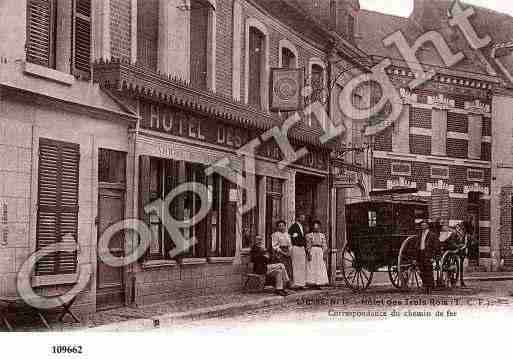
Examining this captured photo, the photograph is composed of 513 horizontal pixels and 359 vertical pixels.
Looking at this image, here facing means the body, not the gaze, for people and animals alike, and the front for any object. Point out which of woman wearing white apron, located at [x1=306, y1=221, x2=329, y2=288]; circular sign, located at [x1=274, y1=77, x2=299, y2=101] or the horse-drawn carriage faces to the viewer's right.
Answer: the horse-drawn carriage

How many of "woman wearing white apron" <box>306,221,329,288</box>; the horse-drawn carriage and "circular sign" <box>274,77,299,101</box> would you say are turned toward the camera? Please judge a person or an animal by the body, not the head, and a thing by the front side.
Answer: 2

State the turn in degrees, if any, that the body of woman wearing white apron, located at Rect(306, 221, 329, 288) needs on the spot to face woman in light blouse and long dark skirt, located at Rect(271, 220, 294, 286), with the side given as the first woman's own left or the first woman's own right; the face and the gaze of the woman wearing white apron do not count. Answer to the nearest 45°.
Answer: approximately 45° to the first woman's own right

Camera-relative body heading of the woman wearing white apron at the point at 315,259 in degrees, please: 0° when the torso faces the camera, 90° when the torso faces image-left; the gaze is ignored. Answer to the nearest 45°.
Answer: approximately 0°

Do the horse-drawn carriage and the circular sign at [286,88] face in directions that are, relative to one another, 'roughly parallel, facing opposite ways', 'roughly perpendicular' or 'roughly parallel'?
roughly perpendicular

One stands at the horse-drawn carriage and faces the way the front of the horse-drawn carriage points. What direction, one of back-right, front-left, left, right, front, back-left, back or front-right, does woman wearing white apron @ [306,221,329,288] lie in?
back-left

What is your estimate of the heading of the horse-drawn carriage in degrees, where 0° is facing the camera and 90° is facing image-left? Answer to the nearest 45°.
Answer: approximately 270°

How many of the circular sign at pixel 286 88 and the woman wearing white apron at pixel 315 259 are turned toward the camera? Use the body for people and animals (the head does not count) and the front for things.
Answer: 2
